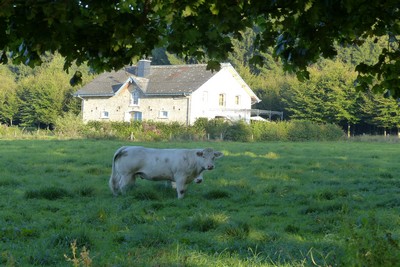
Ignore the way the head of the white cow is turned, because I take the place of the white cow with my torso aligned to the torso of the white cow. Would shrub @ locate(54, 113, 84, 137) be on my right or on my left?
on my left

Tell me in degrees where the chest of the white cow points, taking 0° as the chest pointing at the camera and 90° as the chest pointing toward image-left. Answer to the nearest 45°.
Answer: approximately 270°

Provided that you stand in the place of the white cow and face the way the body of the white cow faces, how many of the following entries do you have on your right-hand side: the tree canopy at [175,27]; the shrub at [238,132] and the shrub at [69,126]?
1

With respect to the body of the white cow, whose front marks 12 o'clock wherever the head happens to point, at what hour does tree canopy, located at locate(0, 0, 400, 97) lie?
The tree canopy is roughly at 3 o'clock from the white cow.

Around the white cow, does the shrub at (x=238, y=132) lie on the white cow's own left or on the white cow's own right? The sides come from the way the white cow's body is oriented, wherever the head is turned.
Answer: on the white cow's own left
